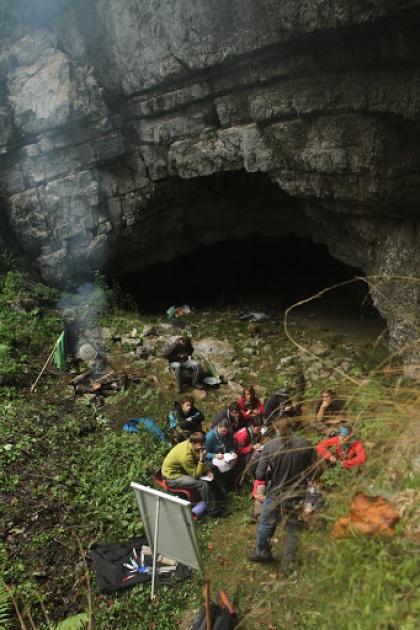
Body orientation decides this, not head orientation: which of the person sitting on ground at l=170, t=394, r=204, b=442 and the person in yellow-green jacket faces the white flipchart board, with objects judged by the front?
the person sitting on ground

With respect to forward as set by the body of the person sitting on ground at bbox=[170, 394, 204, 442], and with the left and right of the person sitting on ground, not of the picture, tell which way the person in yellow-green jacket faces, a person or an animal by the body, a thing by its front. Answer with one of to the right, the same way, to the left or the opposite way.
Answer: to the left

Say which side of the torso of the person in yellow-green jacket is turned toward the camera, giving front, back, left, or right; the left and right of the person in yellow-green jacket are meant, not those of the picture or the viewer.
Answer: right

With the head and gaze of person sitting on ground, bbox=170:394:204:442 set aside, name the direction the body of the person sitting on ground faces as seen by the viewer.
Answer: toward the camera

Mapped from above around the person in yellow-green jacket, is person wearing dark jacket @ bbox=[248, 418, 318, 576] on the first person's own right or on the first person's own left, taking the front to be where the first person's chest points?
on the first person's own right

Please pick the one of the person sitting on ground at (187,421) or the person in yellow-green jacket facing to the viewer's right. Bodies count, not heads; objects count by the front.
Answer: the person in yellow-green jacket

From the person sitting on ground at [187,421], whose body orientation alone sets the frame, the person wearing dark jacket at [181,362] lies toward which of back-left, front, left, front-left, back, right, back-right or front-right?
back
